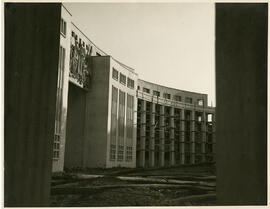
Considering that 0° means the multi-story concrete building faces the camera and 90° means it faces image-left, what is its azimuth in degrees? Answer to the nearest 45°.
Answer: approximately 315°
